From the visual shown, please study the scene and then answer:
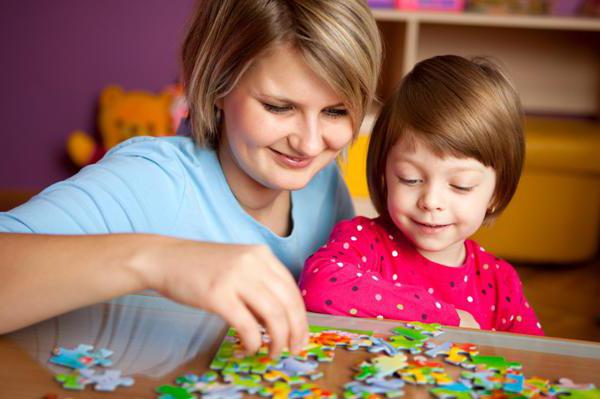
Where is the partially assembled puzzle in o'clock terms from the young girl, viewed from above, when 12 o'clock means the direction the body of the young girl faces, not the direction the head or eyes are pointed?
The partially assembled puzzle is roughly at 12 o'clock from the young girl.

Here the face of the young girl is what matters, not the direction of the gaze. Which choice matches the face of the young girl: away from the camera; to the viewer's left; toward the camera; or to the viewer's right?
toward the camera

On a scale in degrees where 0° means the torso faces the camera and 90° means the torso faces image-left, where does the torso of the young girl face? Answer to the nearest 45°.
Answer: approximately 0°

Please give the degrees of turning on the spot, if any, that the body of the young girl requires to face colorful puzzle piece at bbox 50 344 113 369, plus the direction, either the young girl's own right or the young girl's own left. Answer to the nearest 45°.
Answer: approximately 45° to the young girl's own right

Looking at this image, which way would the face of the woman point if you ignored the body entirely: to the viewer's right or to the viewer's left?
to the viewer's right

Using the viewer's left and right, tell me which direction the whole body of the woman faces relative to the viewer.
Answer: facing the viewer and to the right of the viewer

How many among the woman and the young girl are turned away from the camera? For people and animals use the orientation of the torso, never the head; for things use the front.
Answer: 0

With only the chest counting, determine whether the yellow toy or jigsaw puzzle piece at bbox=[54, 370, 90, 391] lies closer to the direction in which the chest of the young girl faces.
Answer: the jigsaw puzzle piece

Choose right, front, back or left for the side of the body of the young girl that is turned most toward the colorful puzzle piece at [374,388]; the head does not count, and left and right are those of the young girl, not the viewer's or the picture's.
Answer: front

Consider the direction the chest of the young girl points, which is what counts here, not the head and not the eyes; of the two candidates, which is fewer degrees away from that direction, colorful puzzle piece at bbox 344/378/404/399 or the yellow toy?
the colorful puzzle piece
